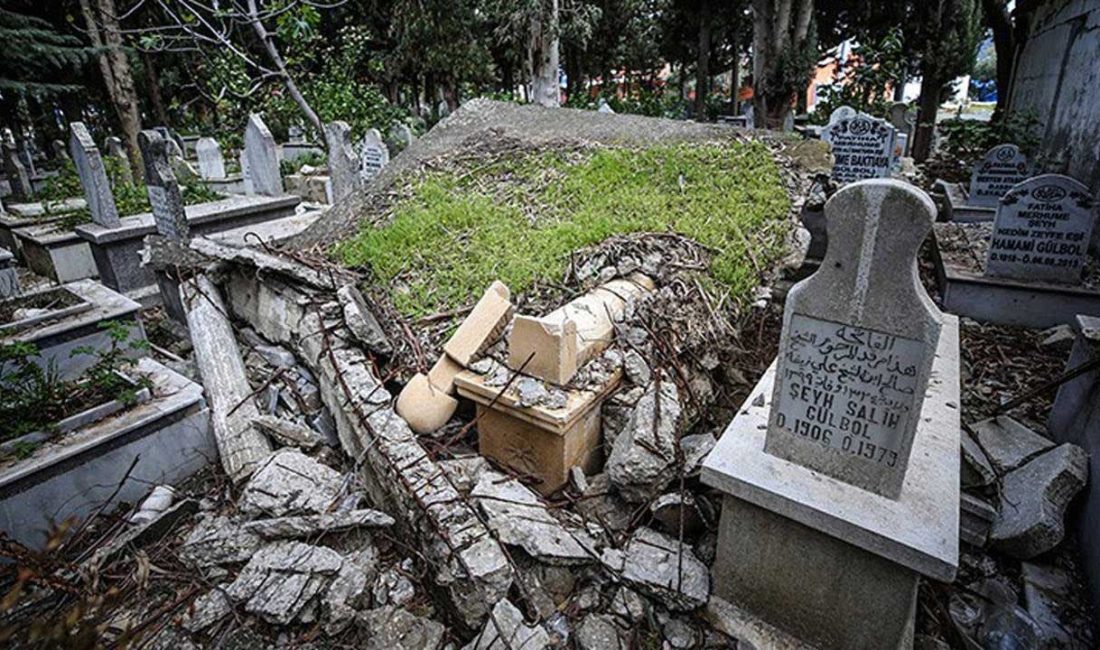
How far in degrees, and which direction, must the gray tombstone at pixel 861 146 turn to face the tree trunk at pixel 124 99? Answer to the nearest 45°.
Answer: approximately 90° to its right

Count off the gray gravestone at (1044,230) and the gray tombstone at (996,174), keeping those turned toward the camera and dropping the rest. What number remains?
2

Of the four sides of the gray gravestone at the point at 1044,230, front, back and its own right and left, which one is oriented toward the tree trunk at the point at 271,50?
right

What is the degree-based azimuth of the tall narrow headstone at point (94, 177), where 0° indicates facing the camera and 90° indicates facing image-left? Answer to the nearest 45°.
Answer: approximately 0°

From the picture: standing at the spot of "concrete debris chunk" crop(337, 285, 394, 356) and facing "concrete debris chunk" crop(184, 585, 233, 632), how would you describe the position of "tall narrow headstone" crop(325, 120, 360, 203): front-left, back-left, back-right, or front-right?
back-right

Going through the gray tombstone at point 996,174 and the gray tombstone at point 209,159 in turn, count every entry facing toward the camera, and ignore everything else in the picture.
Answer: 2

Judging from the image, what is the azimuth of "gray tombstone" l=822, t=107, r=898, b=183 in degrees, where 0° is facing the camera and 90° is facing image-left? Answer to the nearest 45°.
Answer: approximately 0°

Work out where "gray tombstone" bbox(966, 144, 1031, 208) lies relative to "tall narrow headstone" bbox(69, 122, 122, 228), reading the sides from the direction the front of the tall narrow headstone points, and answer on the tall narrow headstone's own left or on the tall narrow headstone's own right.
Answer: on the tall narrow headstone's own left

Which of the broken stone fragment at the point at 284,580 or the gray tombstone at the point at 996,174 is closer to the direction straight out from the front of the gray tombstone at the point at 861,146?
the broken stone fragment
